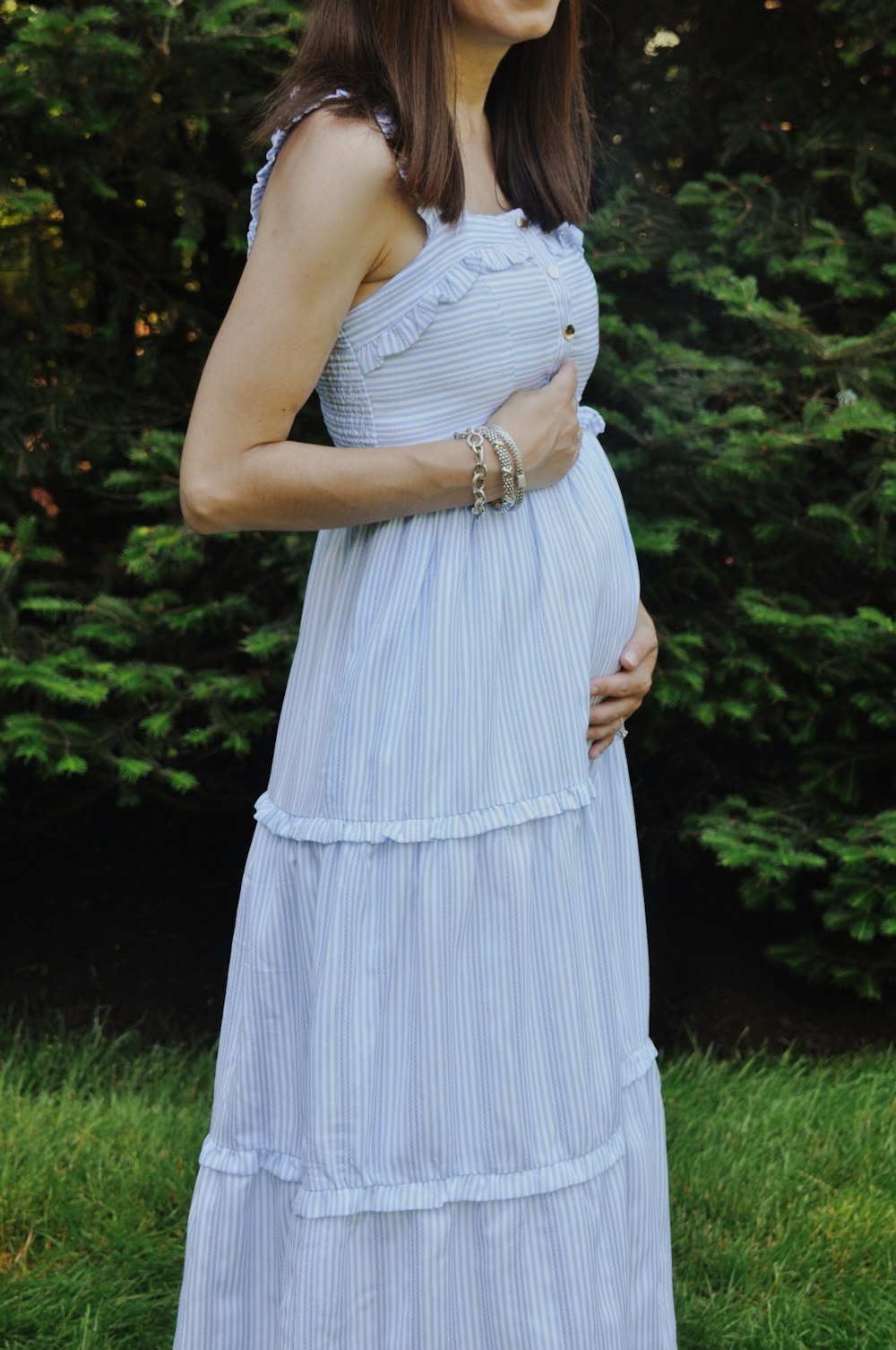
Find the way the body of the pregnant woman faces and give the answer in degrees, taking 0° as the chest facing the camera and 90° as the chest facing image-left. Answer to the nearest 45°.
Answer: approximately 315°
